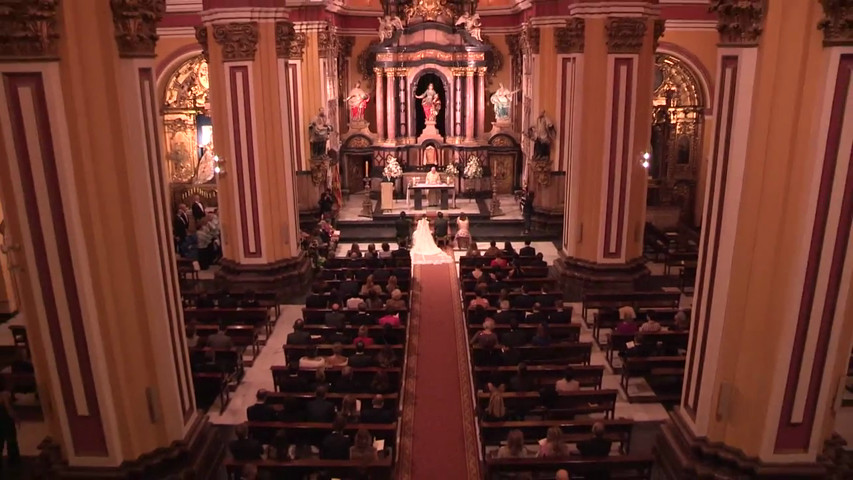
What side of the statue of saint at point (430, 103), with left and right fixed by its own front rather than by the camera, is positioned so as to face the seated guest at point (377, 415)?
front

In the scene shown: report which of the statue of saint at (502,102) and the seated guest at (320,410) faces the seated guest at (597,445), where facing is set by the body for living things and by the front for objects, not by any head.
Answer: the statue of saint

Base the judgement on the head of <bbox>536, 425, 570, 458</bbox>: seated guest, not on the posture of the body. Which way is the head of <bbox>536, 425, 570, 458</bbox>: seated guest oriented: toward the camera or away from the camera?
away from the camera

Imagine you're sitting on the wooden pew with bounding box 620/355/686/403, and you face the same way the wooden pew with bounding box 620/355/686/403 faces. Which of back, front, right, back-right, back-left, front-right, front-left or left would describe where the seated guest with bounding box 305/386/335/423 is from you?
back-left

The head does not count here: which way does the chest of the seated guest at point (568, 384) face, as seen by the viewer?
away from the camera

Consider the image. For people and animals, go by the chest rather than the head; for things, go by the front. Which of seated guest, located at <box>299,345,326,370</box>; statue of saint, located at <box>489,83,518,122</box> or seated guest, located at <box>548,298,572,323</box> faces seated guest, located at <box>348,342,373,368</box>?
the statue of saint

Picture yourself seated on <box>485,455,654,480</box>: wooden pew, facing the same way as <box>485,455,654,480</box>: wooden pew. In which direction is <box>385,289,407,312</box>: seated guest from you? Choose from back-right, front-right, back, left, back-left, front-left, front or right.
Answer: front-left

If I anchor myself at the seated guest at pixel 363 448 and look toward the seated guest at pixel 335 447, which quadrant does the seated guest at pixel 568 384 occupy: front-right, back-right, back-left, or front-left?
back-right

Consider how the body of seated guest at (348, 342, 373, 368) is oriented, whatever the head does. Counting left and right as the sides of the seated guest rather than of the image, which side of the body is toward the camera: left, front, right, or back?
back

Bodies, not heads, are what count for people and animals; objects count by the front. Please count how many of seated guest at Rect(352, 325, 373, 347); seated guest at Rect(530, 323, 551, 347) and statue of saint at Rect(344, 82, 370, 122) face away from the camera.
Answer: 2

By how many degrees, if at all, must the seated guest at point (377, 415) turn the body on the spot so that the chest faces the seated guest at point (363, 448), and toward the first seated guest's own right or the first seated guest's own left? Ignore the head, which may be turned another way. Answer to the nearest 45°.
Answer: approximately 180°

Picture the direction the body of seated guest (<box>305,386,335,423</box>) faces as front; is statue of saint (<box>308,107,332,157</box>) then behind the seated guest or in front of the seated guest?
in front

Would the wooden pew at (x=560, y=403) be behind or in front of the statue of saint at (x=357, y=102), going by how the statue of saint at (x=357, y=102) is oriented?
in front

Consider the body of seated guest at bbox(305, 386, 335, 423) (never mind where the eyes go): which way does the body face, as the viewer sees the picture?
away from the camera

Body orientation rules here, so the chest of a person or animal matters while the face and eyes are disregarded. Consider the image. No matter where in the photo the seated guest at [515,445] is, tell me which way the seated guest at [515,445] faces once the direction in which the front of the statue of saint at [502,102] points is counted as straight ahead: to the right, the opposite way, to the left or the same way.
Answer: the opposite way
